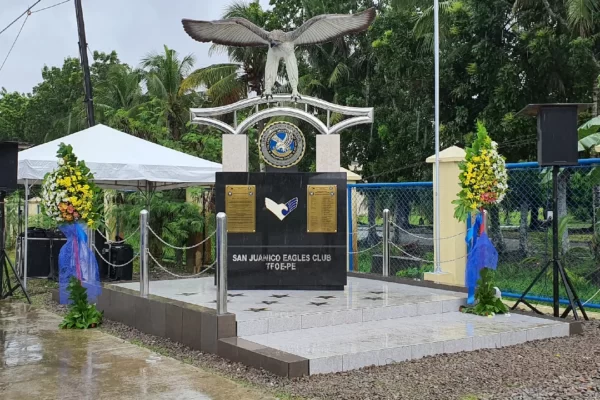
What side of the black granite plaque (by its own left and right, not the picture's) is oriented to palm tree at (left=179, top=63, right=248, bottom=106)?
back

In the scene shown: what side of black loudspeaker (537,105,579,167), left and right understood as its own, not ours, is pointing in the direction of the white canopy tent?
right

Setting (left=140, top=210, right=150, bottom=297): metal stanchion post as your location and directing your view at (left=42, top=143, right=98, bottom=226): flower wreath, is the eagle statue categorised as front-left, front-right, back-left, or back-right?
back-right

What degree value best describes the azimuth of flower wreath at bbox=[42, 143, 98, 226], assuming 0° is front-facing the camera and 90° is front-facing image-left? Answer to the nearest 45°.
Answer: approximately 0°

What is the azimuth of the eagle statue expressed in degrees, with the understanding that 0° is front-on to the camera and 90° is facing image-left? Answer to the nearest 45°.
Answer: approximately 0°

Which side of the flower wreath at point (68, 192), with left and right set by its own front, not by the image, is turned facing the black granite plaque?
left

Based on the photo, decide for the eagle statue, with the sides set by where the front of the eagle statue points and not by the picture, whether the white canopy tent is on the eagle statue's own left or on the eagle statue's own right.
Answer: on the eagle statue's own right

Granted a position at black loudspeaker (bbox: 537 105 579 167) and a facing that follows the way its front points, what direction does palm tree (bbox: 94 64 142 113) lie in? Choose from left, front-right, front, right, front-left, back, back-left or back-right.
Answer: back-right

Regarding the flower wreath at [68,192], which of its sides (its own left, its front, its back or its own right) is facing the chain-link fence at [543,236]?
left
